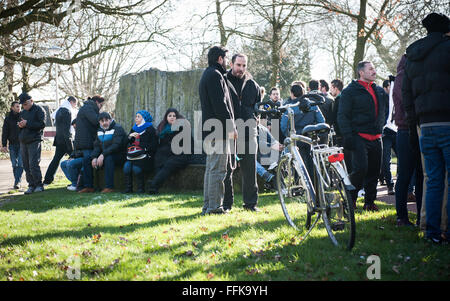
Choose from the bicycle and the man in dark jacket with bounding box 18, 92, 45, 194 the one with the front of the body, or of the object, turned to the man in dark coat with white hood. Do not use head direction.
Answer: the bicycle

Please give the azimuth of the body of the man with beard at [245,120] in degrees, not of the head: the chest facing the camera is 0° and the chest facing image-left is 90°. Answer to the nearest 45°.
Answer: approximately 45°

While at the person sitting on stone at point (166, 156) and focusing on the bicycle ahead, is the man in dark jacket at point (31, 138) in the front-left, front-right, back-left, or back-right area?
back-right

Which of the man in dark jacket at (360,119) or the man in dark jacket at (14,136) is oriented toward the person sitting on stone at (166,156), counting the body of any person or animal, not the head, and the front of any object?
the man in dark jacket at (14,136)

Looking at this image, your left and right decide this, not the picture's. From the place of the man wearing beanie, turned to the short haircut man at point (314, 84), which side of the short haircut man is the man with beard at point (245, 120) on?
left

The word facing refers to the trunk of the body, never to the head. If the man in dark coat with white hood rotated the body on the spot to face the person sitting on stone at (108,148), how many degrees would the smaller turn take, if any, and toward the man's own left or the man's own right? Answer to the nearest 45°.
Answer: approximately 45° to the man's own right
